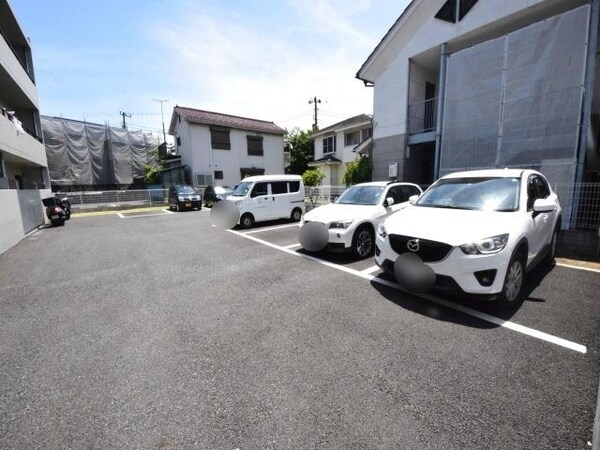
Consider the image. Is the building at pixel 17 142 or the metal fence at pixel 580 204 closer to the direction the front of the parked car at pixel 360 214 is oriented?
the building

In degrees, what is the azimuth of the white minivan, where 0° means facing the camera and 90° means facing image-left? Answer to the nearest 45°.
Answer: approximately 45°

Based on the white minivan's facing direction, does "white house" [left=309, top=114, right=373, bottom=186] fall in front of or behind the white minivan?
behind

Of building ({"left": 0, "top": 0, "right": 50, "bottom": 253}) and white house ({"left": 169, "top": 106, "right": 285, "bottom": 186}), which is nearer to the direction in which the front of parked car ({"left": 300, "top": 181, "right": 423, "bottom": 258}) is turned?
the building

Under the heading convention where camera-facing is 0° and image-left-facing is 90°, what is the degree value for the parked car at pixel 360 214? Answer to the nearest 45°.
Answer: approximately 45°

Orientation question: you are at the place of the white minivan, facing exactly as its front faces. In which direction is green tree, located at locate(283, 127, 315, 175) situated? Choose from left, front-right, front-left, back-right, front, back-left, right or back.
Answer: back-right

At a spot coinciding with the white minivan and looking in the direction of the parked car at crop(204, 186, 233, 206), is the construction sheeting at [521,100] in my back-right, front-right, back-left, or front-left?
back-right
